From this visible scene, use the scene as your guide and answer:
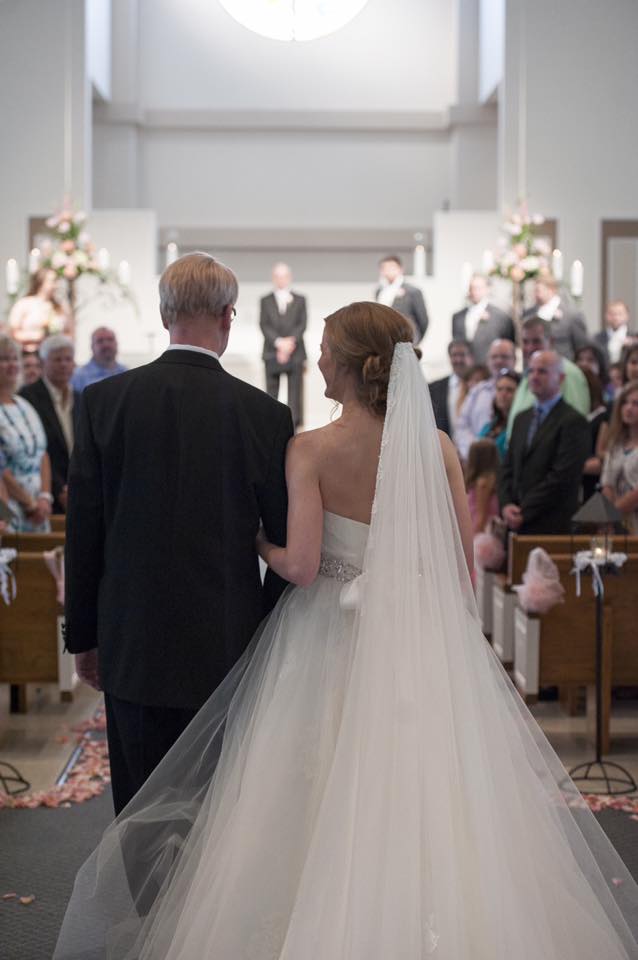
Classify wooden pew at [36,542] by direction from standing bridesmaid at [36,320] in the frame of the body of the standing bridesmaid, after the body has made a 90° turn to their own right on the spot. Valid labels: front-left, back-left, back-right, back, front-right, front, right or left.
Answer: front-left

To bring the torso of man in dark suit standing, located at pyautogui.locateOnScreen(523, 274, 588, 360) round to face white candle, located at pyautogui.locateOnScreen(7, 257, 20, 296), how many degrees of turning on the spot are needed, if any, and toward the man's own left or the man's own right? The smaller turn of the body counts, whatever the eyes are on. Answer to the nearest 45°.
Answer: approximately 45° to the man's own right

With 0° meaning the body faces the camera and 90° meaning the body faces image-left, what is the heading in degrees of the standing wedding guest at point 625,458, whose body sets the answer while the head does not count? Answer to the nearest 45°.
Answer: approximately 45°

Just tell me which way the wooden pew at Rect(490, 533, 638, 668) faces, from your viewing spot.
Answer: facing away from the viewer

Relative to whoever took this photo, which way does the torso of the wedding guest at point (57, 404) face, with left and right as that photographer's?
facing the viewer and to the right of the viewer

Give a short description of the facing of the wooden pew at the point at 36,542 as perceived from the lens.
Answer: facing away from the viewer

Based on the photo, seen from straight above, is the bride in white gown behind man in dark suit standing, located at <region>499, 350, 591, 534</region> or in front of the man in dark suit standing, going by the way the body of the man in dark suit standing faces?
in front

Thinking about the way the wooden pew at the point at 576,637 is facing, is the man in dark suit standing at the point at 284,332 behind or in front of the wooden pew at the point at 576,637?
in front

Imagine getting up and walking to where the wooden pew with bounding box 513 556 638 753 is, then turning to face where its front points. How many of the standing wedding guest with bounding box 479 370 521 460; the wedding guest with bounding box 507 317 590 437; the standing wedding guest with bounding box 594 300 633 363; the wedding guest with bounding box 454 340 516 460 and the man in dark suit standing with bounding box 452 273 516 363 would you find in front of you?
5

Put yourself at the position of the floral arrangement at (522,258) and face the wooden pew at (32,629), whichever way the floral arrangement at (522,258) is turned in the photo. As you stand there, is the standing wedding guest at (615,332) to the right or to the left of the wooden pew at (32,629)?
left

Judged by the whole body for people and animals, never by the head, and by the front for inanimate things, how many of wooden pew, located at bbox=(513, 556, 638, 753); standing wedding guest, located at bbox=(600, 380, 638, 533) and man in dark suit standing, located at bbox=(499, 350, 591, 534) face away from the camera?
1

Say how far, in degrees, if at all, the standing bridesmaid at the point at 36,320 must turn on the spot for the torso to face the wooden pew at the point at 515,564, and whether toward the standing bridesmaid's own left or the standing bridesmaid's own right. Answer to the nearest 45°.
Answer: approximately 45° to the standing bridesmaid's own right
